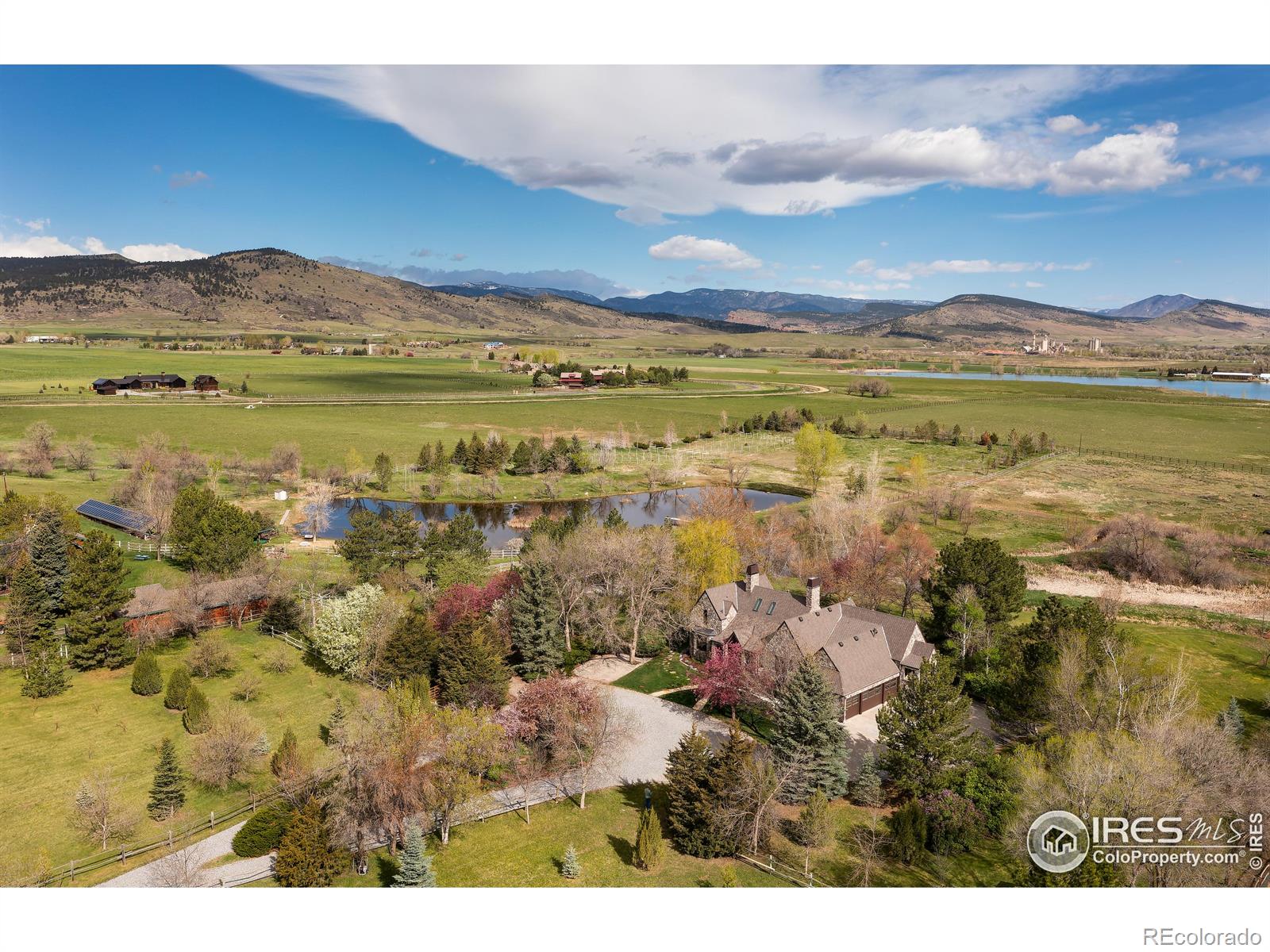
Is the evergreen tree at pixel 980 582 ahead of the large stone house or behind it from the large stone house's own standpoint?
behind

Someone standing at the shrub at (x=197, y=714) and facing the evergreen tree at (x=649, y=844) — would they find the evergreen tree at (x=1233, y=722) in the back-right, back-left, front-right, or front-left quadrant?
front-left

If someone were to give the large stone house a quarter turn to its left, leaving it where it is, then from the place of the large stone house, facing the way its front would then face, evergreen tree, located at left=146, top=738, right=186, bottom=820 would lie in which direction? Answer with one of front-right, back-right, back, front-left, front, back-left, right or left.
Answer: right

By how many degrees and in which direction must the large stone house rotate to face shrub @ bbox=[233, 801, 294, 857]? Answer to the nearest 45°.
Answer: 0° — it already faces it

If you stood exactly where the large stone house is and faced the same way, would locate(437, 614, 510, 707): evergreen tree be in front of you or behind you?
in front

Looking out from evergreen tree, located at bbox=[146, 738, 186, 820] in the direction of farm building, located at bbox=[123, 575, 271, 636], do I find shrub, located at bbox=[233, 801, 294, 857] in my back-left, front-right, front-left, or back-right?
back-right

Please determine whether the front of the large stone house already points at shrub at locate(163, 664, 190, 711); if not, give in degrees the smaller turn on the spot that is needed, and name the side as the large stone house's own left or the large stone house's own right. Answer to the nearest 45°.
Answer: approximately 45° to the large stone house's own right

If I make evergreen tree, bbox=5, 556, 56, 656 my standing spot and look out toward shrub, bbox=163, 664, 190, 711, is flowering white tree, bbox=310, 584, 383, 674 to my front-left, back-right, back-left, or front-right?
front-left

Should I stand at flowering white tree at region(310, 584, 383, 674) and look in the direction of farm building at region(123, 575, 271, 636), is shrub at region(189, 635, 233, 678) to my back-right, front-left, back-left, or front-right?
front-left

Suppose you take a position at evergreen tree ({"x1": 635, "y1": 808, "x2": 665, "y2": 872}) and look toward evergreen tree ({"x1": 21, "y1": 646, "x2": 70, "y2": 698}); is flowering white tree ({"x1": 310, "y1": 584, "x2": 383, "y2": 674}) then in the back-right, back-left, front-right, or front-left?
front-right

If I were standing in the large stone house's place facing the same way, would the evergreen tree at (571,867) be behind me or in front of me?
in front

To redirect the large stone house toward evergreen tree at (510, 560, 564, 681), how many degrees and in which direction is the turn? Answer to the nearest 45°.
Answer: approximately 45° to its right

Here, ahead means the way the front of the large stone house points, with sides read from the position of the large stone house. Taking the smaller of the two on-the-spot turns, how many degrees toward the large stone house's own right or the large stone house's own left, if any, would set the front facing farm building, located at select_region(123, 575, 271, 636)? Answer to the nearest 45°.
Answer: approximately 45° to the large stone house's own right

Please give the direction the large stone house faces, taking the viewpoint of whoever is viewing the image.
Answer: facing the viewer and to the left of the viewer
